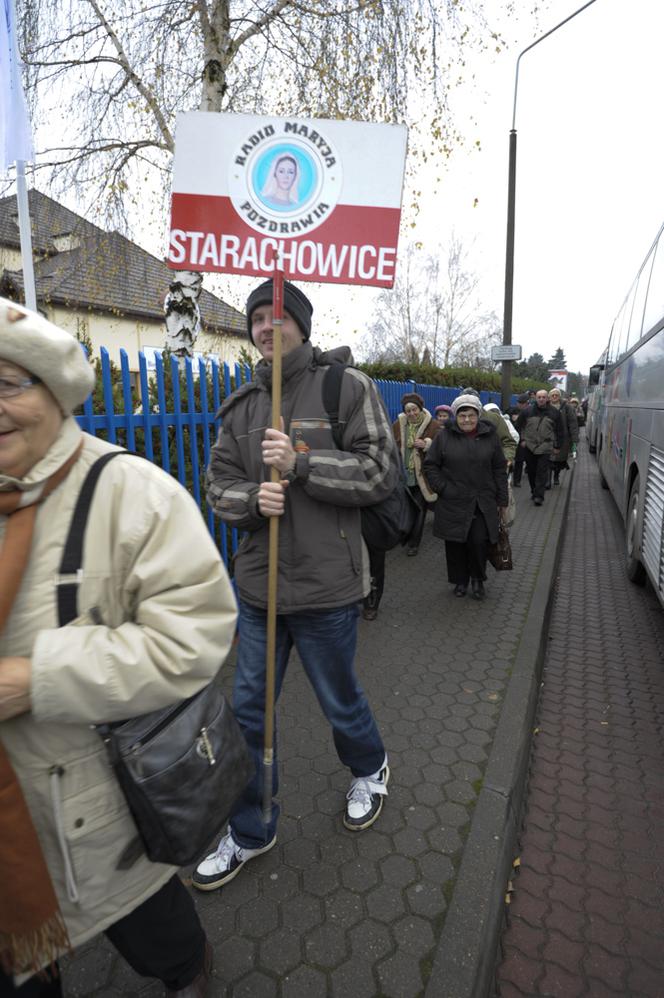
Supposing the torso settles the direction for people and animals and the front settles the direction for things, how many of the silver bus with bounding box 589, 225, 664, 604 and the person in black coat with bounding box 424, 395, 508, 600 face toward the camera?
1

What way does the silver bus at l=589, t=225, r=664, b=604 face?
away from the camera

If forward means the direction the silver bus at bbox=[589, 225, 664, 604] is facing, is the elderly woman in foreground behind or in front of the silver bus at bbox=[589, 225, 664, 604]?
behind

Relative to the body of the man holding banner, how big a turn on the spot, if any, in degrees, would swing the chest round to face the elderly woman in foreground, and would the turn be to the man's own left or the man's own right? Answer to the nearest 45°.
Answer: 0° — they already face them

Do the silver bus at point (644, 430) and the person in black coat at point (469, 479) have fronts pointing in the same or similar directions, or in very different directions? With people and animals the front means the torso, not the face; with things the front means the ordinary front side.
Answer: very different directions

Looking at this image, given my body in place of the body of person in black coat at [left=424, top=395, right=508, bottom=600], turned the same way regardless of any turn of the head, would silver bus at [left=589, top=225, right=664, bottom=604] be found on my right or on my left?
on my left

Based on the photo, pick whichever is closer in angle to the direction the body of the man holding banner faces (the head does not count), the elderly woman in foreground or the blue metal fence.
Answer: the elderly woman in foreground

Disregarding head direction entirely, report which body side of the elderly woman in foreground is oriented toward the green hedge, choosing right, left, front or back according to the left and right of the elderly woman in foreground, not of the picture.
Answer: back

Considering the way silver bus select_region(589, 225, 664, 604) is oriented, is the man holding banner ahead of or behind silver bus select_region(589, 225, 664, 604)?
behind

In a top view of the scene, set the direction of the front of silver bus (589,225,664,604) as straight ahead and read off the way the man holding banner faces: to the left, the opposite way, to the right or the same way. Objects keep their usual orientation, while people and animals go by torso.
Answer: the opposite way

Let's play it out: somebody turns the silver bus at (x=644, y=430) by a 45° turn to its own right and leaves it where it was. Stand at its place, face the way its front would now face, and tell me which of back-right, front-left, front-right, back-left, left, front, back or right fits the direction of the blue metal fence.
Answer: back

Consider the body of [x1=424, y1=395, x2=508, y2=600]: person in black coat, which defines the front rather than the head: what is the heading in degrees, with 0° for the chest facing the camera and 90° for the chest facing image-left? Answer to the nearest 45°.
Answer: approximately 0°
